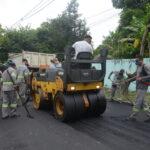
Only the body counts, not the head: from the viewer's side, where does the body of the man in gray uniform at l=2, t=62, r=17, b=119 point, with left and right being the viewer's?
facing away from the viewer and to the right of the viewer

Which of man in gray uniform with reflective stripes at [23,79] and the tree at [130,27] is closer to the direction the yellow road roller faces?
the man in gray uniform with reflective stripes

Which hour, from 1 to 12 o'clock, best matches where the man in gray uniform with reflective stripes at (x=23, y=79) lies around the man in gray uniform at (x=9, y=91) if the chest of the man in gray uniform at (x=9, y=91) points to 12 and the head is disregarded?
the man in gray uniform with reflective stripes at (x=23, y=79) is roughly at 11 o'clock from the man in gray uniform at (x=9, y=91).

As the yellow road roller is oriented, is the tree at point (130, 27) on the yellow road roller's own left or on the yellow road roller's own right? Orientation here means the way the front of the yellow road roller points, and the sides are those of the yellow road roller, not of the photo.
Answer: on the yellow road roller's own right

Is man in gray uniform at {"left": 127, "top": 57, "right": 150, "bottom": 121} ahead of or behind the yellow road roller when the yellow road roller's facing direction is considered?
behind
